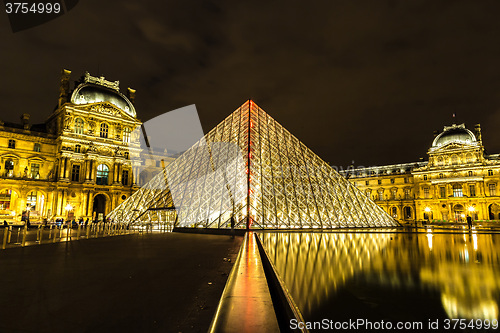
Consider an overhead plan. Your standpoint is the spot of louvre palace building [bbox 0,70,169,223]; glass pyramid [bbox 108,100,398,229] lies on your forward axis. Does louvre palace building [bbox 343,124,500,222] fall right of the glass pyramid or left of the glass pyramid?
left

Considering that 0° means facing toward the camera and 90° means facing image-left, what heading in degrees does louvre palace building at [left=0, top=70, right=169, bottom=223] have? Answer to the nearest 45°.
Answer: approximately 315°

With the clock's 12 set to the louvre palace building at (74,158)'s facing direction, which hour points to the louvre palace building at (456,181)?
the louvre palace building at (456,181) is roughly at 11 o'clock from the louvre palace building at (74,158).
